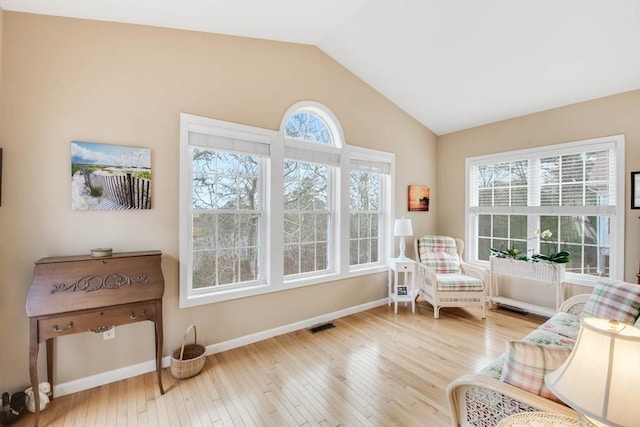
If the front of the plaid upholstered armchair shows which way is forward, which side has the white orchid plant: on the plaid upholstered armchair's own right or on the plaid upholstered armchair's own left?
on the plaid upholstered armchair's own left

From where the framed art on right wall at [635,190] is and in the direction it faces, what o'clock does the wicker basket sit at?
The wicker basket is roughly at 1 o'clock from the framed art on right wall.

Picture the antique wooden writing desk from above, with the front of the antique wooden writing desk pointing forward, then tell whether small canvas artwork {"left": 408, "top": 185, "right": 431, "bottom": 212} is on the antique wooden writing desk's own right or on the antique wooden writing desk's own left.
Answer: on the antique wooden writing desk's own left

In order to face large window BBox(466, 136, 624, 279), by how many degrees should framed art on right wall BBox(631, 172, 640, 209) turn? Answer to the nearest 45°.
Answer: approximately 90° to its right

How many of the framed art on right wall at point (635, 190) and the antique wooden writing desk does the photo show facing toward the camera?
2

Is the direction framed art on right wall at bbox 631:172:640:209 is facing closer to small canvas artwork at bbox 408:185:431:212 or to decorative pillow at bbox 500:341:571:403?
the decorative pillow

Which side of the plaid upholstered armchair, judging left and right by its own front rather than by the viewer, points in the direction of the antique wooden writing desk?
right
